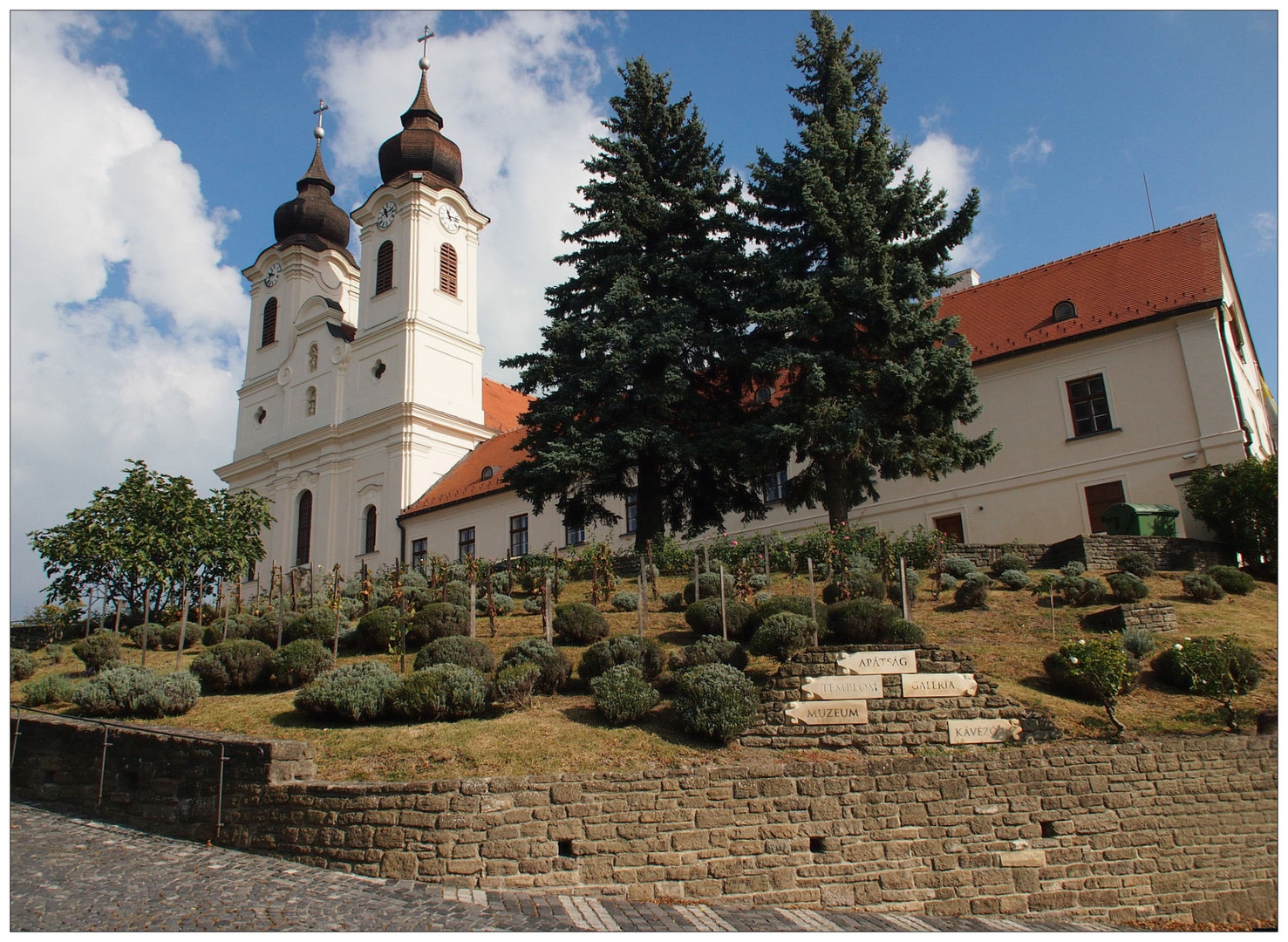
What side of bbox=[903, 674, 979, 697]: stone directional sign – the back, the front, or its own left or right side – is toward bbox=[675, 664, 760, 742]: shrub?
right

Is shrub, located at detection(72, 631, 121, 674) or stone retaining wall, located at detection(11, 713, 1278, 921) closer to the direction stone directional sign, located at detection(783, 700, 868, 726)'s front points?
the stone retaining wall

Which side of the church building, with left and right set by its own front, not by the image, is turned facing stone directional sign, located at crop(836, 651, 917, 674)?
left

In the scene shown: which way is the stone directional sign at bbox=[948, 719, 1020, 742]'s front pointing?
toward the camera

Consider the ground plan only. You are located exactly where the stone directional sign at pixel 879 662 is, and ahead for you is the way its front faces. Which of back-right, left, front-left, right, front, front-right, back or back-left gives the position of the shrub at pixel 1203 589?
back-left

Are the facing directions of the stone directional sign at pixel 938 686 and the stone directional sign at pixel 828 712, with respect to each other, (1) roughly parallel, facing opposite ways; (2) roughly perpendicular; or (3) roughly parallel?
roughly parallel

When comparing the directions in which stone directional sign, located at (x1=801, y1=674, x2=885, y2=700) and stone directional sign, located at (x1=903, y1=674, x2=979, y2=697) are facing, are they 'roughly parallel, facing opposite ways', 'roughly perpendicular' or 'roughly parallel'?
roughly parallel

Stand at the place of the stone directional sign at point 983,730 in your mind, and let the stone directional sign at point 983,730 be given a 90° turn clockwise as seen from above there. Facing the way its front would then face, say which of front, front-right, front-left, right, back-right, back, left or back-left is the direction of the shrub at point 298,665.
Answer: front

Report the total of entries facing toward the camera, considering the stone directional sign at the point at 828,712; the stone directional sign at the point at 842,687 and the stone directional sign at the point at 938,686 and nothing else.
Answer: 3

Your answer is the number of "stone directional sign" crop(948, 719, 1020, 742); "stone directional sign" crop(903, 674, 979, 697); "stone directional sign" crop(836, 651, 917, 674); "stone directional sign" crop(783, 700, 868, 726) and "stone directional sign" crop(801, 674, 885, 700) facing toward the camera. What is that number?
5

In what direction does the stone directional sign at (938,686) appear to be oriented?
toward the camera

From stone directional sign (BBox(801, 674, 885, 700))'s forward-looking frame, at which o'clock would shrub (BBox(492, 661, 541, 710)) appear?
The shrub is roughly at 3 o'clock from the stone directional sign.

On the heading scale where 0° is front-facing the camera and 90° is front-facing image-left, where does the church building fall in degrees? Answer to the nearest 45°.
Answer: approximately 45°

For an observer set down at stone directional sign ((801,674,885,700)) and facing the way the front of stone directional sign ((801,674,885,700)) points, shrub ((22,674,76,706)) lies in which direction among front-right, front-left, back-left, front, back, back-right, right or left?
right

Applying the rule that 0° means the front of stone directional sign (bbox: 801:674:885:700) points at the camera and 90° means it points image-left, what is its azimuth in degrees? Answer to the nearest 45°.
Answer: approximately 0°

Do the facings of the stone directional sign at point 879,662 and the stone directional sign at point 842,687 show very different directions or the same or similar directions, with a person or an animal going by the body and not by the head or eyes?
same or similar directions
